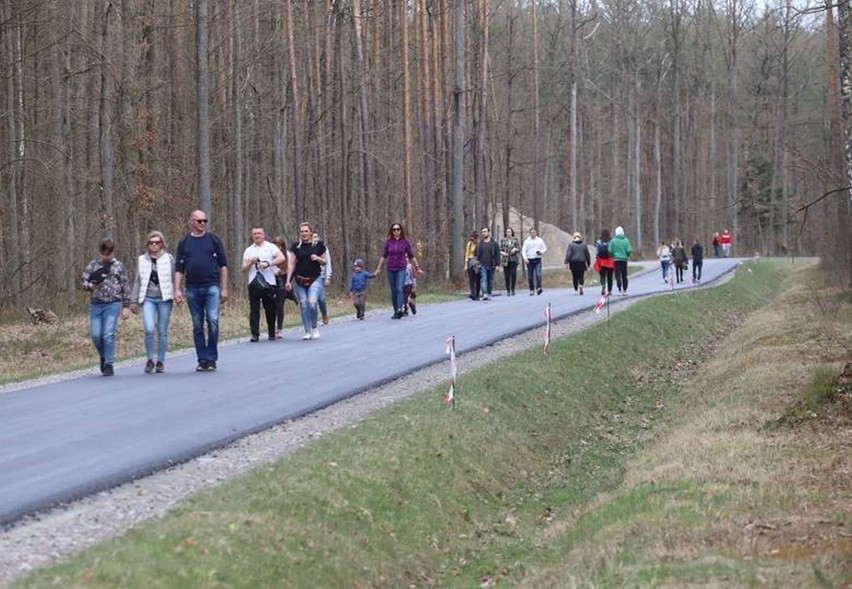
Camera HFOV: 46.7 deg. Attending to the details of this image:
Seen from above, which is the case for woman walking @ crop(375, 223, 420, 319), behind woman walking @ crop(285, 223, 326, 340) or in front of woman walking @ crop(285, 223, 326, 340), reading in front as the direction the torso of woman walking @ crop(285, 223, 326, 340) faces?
behind

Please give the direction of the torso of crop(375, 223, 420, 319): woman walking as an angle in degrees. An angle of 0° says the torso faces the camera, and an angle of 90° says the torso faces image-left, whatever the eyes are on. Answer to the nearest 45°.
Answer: approximately 0°

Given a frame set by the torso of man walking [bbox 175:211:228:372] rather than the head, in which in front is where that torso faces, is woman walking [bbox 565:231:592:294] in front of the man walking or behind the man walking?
behind

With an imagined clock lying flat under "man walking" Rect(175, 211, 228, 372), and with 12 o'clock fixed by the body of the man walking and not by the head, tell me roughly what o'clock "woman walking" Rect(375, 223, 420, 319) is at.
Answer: The woman walking is roughly at 7 o'clock from the man walking.
